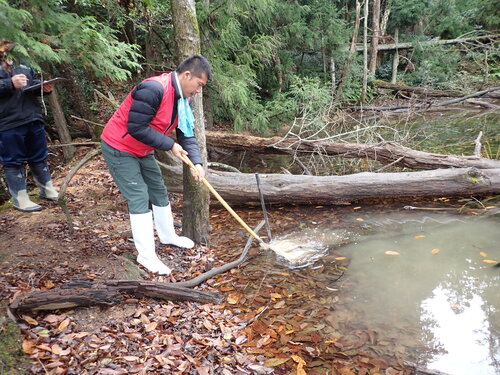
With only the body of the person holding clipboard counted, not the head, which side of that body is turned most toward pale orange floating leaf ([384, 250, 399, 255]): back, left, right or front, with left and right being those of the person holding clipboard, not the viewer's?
front

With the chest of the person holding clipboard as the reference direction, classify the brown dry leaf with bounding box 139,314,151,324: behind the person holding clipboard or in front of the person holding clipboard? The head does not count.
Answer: in front

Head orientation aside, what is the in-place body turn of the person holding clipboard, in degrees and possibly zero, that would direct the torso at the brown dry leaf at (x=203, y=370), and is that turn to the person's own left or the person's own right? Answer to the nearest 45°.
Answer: approximately 45° to the person's own right

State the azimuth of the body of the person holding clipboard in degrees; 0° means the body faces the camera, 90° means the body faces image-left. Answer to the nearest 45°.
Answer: approximately 315°

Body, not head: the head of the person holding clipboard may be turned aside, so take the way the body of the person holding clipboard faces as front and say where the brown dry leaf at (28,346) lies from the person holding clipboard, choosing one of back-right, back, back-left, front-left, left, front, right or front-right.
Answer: front-right

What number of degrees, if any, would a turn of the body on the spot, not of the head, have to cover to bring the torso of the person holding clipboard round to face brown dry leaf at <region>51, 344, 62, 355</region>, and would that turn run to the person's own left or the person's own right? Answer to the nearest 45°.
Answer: approximately 45° to the person's own right

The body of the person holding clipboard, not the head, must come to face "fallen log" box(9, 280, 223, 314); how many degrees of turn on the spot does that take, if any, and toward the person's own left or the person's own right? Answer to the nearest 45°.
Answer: approximately 45° to the person's own right

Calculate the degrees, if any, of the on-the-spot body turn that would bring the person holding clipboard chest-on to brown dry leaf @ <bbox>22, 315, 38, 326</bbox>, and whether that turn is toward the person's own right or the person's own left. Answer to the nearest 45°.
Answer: approximately 45° to the person's own right

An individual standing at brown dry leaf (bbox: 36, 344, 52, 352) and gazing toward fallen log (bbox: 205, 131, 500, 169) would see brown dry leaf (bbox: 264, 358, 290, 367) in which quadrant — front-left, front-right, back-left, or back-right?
front-right

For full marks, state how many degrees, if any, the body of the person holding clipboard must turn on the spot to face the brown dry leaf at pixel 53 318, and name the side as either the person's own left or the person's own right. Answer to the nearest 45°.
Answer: approximately 45° to the person's own right

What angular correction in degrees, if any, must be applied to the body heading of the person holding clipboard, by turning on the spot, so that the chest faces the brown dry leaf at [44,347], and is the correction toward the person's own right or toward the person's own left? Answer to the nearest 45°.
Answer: approximately 45° to the person's own right
